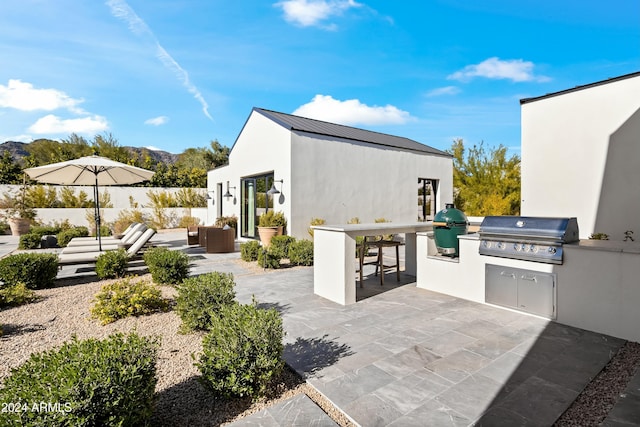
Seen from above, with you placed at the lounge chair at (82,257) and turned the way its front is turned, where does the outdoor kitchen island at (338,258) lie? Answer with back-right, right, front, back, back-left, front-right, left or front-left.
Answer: back-left

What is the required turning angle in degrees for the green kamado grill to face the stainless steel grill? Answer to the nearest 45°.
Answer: approximately 90° to its left

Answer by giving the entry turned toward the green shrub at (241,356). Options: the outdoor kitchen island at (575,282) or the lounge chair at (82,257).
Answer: the outdoor kitchen island

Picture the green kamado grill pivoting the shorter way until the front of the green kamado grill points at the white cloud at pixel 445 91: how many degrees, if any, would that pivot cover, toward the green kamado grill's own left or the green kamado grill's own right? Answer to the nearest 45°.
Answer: approximately 135° to the green kamado grill's own right

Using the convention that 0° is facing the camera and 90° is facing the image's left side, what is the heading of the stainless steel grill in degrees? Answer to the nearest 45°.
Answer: approximately 45°

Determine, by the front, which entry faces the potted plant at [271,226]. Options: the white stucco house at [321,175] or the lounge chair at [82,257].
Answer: the white stucco house

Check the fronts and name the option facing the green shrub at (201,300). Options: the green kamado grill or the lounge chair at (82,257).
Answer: the green kamado grill

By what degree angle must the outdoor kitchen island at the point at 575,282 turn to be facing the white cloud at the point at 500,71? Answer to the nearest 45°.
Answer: approximately 135° to its right

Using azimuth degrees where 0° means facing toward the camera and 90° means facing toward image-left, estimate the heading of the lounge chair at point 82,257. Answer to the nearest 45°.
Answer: approximately 90°

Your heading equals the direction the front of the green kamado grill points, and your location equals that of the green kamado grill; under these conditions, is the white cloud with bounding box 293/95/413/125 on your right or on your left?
on your right

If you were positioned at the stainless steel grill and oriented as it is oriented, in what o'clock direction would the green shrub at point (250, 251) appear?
The green shrub is roughly at 2 o'clock from the stainless steel grill.

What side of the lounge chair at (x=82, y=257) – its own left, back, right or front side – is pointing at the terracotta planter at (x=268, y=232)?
back
